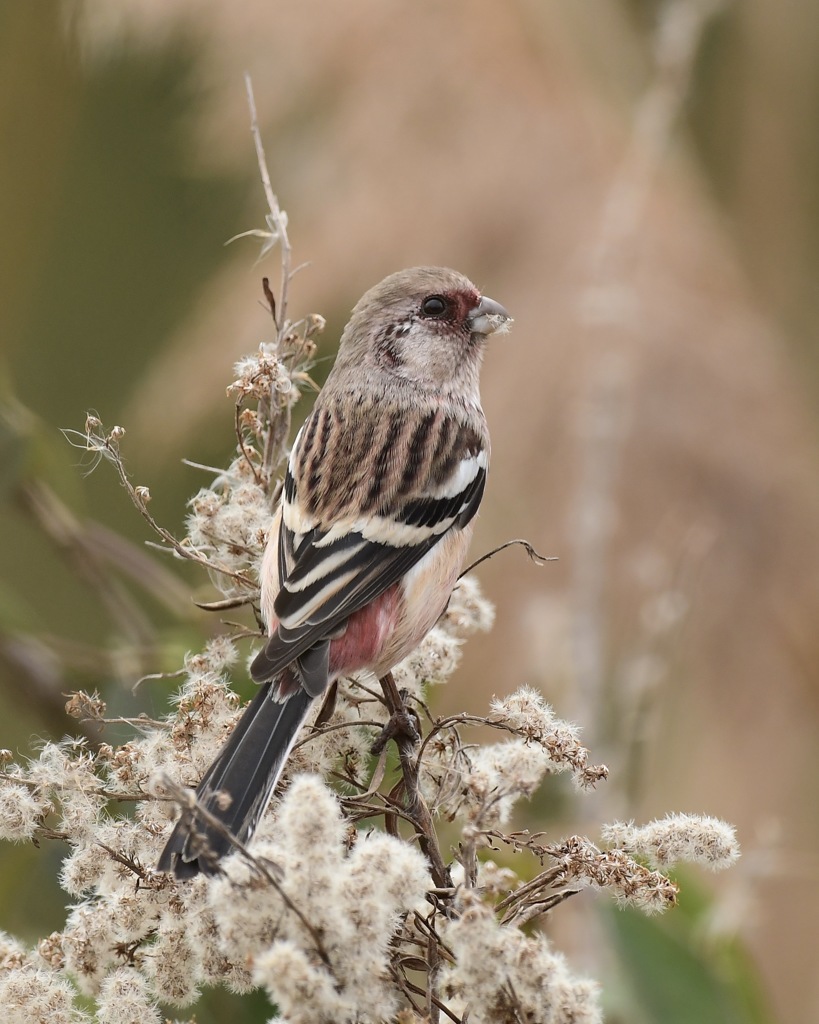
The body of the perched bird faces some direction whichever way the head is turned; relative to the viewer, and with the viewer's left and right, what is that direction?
facing away from the viewer and to the right of the viewer
